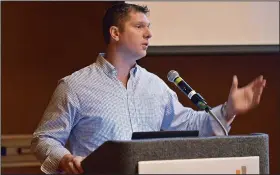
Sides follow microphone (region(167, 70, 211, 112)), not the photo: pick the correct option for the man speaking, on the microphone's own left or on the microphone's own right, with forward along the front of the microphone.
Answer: on the microphone's own right

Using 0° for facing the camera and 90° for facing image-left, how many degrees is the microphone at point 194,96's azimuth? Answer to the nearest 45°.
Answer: approximately 90°

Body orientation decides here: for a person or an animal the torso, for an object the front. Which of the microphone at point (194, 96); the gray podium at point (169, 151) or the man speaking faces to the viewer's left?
the microphone

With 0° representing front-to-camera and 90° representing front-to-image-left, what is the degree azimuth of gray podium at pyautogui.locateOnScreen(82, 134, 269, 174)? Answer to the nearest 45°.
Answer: approximately 315°

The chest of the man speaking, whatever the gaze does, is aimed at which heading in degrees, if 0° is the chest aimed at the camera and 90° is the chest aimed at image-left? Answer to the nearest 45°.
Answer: approximately 315°

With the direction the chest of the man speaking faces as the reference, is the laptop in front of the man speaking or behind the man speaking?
in front
